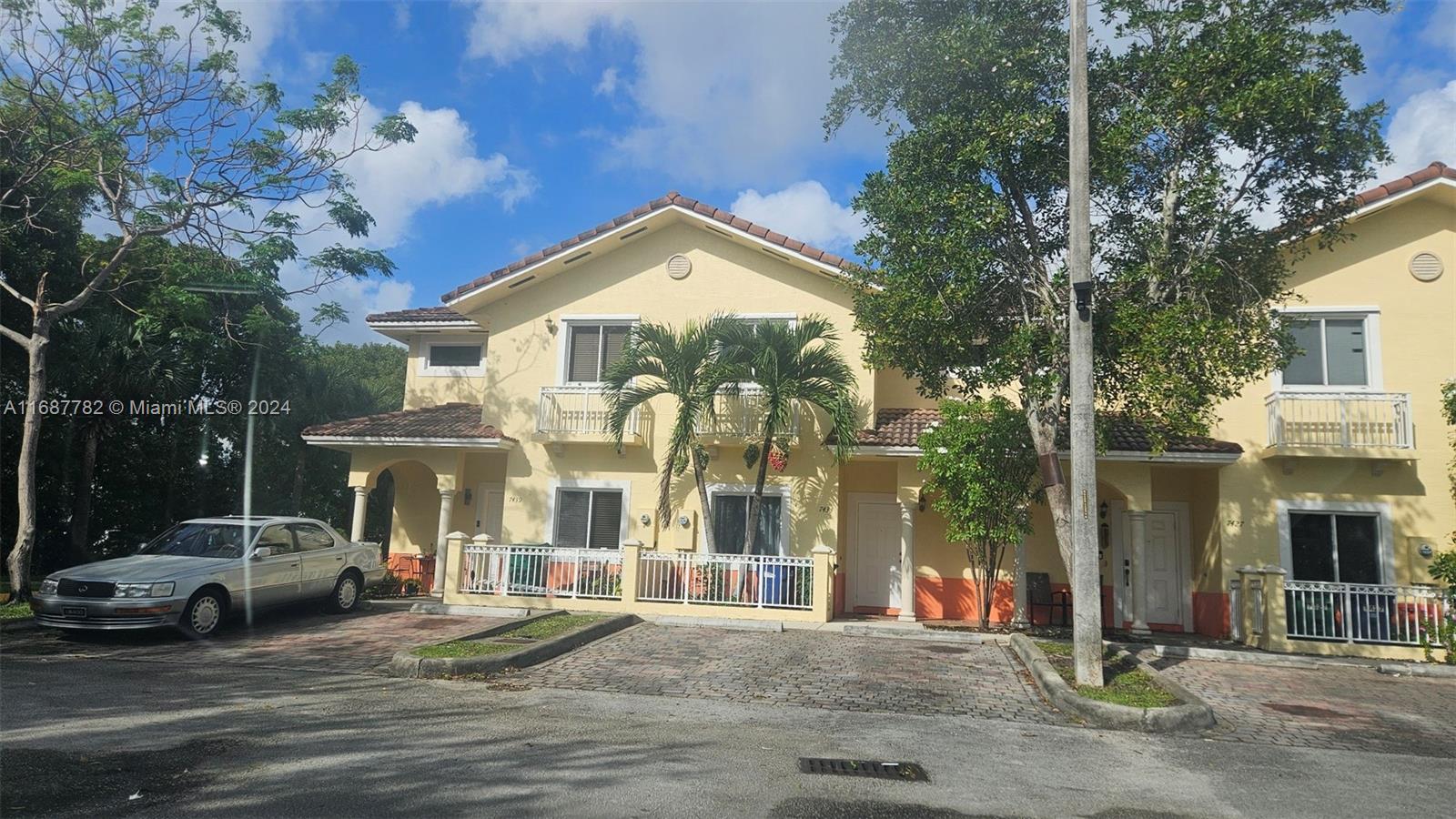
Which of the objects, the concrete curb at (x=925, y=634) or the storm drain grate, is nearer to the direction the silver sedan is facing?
the storm drain grate

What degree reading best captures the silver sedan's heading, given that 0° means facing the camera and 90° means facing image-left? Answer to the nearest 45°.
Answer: approximately 45°

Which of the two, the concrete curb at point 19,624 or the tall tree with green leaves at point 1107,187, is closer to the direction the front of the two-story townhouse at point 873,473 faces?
the tall tree with green leaves

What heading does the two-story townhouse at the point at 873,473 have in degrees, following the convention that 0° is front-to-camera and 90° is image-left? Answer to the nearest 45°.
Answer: approximately 0°

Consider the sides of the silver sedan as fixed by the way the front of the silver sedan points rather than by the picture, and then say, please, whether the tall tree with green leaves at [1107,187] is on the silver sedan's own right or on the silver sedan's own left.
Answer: on the silver sedan's own left

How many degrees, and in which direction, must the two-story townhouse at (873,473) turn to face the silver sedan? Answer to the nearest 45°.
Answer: approximately 45° to its right

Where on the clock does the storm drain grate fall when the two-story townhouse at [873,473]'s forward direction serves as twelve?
The storm drain grate is roughly at 12 o'clock from the two-story townhouse.
